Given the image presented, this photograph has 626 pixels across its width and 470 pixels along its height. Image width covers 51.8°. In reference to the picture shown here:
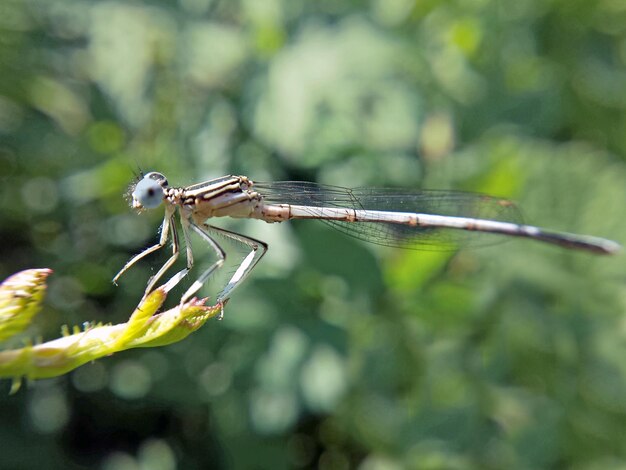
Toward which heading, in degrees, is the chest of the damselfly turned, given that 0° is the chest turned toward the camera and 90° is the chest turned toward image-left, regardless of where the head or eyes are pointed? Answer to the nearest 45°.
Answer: approximately 90°

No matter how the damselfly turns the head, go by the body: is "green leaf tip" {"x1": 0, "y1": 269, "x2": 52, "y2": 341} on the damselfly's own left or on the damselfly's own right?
on the damselfly's own left
